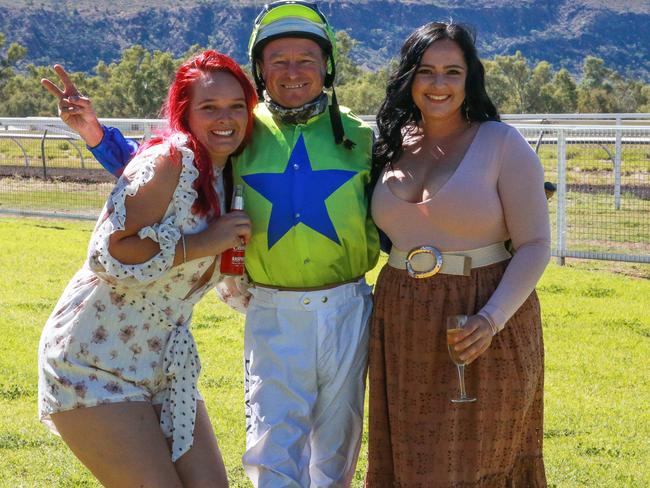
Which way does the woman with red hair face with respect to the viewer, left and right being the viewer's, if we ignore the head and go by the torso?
facing the viewer and to the right of the viewer

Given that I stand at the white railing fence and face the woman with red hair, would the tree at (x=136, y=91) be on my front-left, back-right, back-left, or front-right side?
back-right

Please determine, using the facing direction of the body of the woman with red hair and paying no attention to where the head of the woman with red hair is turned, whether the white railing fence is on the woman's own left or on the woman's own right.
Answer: on the woman's own left

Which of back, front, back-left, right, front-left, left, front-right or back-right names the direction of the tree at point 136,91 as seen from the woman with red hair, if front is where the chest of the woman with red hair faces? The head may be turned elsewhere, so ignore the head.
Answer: back-left

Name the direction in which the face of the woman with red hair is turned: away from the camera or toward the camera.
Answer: toward the camera

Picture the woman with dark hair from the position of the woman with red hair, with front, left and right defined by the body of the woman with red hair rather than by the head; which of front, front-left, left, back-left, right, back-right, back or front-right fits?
front-left

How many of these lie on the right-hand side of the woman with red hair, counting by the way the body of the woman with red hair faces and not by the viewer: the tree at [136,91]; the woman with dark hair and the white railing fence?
0

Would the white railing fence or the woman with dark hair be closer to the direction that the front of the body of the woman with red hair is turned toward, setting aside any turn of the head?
the woman with dark hair

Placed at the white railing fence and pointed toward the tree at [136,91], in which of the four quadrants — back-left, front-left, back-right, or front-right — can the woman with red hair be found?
back-left

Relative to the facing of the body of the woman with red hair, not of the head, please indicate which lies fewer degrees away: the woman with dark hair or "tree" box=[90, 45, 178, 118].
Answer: the woman with dark hair

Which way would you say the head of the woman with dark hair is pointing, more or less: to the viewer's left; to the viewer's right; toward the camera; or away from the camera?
toward the camera
